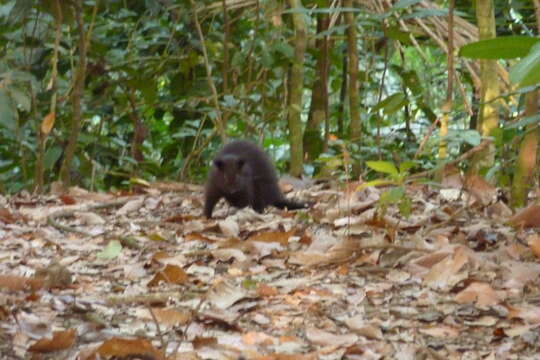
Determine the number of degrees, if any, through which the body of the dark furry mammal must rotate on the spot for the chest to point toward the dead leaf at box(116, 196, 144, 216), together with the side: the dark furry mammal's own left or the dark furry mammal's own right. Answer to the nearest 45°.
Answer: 0° — it already faces it

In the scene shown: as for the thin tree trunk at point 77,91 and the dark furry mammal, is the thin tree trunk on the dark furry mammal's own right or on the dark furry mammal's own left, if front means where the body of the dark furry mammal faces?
on the dark furry mammal's own right

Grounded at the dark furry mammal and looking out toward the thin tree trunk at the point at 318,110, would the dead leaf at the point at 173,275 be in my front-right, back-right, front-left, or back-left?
back-right

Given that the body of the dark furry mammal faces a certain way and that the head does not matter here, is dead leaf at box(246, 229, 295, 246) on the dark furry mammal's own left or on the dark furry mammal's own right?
on the dark furry mammal's own left

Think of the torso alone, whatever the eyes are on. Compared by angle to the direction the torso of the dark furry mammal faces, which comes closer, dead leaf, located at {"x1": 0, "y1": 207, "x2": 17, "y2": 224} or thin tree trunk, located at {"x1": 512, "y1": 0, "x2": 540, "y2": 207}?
the dead leaf

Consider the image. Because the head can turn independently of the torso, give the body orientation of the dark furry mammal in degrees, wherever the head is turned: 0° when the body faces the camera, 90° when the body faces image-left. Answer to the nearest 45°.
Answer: approximately 45°
